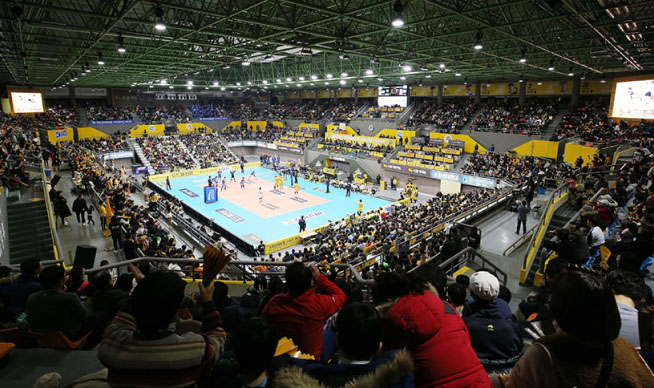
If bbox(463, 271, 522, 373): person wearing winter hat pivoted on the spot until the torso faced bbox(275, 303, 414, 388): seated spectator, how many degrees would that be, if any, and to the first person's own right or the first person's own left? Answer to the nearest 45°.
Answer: approximately 135° to the first person's own left

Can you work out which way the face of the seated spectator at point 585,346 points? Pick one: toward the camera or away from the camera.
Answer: away from the camera

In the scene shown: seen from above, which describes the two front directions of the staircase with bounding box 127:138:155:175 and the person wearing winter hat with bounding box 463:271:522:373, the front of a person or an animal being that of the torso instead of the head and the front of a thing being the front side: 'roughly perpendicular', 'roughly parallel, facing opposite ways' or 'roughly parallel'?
roughly perpendicular

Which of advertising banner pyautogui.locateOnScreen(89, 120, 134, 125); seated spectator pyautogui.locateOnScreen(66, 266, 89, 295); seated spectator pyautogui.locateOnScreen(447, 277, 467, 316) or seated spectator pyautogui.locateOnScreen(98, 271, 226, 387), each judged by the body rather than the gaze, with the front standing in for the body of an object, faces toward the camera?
the advertising banner

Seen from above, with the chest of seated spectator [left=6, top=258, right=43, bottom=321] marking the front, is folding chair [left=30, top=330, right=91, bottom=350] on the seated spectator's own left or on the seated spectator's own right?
on the seated spectator's own right

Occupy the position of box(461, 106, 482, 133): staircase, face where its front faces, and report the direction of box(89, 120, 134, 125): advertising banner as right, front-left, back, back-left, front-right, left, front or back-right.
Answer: front-right

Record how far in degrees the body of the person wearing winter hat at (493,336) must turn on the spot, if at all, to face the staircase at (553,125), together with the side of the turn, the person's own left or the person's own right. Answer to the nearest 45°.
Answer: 0° — they already face it

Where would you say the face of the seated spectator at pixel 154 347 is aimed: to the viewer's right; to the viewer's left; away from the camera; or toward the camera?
away from the camera

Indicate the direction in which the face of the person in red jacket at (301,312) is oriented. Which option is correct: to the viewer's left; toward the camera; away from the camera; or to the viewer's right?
away from the camera

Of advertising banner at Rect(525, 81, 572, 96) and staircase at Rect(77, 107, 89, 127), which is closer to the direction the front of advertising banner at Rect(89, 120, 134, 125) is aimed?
the advertising banner

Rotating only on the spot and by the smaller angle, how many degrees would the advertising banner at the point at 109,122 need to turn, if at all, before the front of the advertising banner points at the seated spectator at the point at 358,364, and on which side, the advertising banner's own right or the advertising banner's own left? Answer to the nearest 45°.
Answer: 0° — it already faces them

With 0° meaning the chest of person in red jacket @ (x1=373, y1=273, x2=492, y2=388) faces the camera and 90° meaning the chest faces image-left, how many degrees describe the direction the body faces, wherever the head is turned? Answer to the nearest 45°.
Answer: approximately 135°

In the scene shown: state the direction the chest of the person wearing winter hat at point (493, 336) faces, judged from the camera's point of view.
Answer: away from the camera

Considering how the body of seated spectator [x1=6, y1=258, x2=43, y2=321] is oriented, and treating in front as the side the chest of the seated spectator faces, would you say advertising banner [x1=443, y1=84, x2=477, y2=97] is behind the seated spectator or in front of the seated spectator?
in front

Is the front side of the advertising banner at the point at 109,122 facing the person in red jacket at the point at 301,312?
yes

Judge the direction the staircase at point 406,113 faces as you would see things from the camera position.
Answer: facing the viewer and to the left of the viewer

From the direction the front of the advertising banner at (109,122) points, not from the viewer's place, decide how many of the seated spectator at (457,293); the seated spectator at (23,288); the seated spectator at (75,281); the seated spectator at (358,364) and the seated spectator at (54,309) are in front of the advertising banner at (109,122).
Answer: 5
